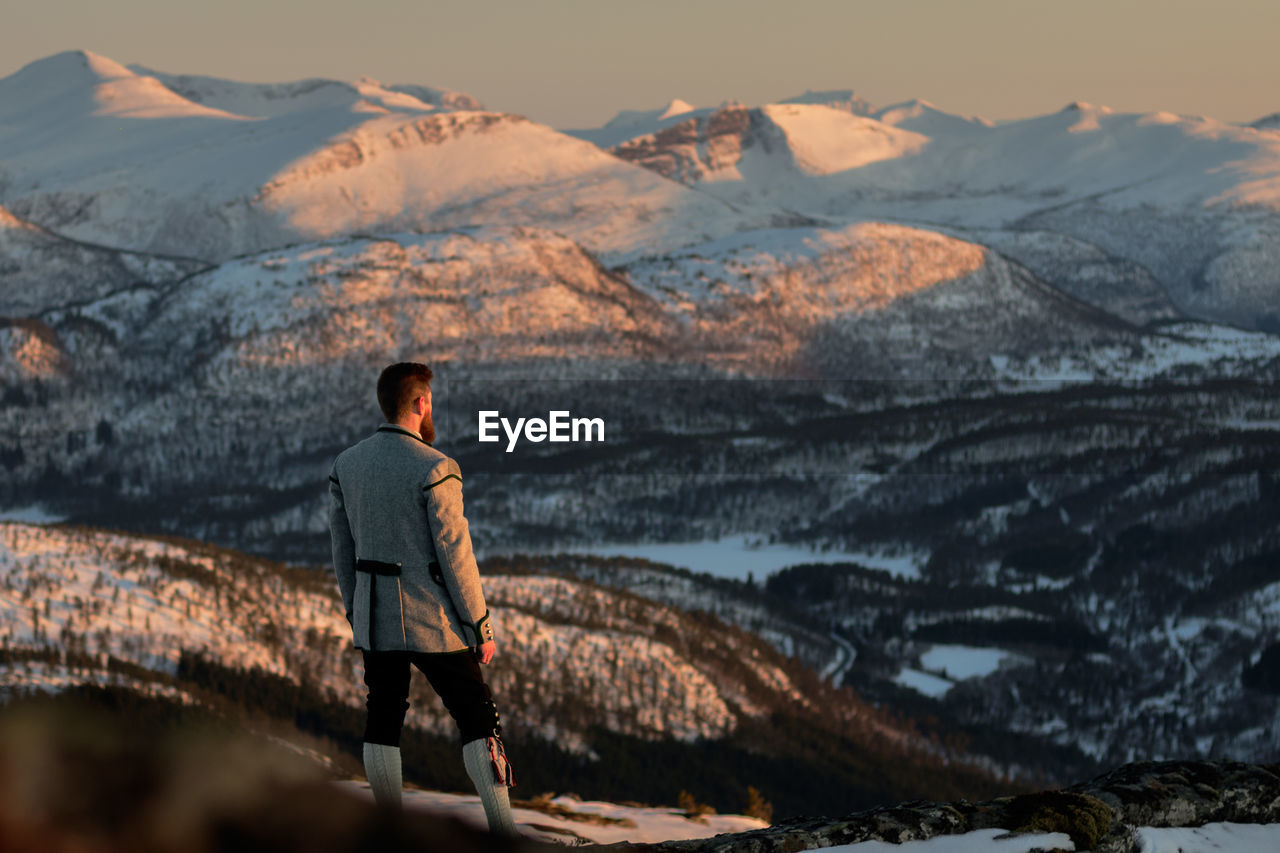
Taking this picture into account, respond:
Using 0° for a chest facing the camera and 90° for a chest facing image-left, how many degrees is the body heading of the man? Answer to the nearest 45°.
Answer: approximately 225°

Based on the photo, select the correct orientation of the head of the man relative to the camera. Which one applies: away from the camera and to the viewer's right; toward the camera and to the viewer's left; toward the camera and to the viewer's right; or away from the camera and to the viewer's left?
away from the camera and to the viewer's right
